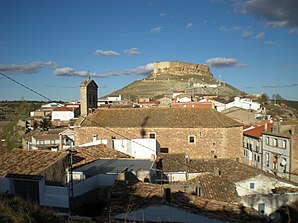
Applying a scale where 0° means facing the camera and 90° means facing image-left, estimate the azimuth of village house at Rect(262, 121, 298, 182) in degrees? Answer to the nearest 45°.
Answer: approximately 45°

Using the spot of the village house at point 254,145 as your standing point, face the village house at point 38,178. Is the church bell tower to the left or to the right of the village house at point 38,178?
right

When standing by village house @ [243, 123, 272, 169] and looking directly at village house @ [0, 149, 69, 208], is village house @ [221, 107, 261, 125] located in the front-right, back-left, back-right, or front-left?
back-right

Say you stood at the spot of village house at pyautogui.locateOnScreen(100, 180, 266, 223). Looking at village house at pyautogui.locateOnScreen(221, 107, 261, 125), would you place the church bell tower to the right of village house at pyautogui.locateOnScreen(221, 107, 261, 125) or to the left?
left

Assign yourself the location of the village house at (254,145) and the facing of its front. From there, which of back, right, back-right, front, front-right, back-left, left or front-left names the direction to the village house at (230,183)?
front-left

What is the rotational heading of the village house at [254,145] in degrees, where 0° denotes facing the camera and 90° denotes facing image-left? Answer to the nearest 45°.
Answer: approximately 45°

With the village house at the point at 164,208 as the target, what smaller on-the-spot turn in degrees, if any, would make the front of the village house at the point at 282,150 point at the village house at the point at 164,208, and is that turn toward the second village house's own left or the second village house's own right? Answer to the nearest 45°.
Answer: approximately 45° to the second village house's own left

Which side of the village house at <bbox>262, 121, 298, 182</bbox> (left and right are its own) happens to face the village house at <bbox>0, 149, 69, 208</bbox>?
front

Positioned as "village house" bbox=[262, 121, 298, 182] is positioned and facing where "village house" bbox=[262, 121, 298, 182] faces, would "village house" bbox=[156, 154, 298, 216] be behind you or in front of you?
in front

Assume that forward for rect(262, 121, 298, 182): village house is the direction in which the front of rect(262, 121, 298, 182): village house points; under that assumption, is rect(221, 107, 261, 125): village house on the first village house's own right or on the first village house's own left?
on the first village house's own right
